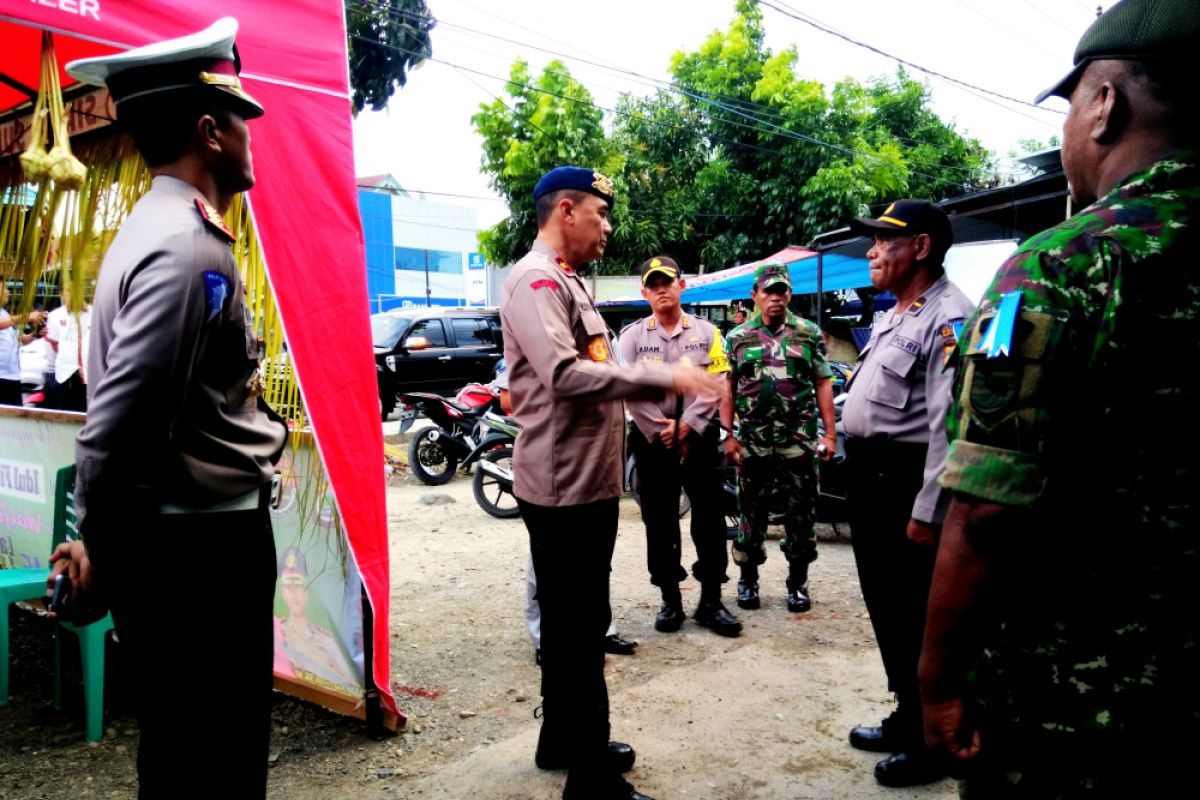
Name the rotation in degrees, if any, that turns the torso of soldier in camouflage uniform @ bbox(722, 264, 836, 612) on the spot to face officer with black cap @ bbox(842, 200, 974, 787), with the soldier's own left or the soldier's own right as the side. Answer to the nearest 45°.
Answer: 0° — they already face them

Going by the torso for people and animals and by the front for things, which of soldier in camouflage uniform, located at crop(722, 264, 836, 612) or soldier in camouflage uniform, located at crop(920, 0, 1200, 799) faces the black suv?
soldier in camouflage uniform, located at crop(920, 0, 1200, 799)

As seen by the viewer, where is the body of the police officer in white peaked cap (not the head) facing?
to the viewer's right

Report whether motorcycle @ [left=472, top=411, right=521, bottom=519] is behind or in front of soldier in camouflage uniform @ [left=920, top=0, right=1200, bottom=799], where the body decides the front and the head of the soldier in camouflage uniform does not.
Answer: in front

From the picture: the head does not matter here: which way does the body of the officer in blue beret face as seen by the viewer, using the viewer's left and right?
facing to the right of the viewer

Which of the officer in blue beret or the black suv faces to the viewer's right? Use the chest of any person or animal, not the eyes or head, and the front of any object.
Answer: the officer in blue beret

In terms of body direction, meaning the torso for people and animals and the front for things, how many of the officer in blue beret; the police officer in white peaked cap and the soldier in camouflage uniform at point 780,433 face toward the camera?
1

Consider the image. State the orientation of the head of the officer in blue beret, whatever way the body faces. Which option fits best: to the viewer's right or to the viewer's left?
to the viewer's right

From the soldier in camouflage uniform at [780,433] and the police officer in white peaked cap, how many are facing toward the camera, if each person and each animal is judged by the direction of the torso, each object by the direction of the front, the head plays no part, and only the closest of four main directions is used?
1

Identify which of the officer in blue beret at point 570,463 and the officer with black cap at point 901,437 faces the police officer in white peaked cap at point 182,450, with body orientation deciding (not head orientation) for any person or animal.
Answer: the officer with black cap

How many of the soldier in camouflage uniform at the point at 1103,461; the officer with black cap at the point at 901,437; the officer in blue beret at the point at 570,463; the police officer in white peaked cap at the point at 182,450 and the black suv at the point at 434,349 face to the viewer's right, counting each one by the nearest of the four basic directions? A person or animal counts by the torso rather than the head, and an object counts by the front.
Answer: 2

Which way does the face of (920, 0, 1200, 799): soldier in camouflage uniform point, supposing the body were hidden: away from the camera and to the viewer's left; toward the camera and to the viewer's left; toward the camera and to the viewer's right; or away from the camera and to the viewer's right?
away from the camera and to the viewer's left

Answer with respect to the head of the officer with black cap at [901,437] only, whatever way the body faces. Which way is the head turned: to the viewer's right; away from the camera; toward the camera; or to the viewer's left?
to the viewer's left

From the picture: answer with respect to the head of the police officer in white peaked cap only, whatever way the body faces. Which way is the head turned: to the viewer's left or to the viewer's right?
to the viewer's right

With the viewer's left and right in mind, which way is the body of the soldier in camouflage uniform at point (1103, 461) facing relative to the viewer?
facing away from the viewer and to the left of the viewer
